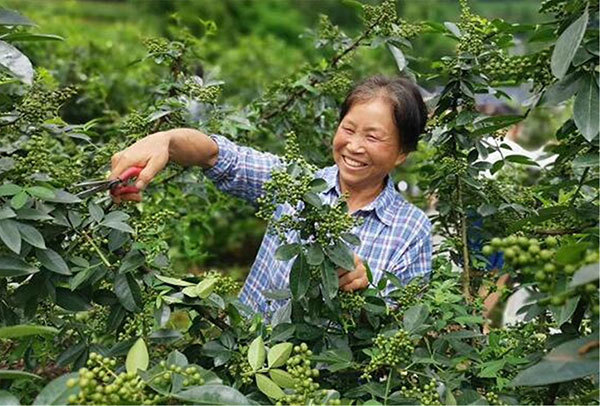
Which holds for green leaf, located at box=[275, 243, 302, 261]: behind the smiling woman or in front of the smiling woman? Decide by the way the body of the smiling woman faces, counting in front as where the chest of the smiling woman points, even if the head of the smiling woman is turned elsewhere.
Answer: in front

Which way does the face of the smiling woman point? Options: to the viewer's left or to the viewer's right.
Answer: to the viewer's left

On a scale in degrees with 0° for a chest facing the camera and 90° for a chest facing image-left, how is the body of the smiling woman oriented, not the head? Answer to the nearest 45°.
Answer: approximately 45°

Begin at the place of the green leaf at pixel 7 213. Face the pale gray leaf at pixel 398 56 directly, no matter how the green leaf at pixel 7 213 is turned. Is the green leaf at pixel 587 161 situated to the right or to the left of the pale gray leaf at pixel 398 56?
right

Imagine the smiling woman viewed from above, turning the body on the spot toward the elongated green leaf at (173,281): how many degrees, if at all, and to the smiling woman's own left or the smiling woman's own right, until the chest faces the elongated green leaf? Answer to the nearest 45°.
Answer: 0° — they already face it

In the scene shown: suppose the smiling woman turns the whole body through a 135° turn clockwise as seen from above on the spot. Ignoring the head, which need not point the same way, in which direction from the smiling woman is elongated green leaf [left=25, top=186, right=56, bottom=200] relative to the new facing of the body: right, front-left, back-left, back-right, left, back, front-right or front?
back-left

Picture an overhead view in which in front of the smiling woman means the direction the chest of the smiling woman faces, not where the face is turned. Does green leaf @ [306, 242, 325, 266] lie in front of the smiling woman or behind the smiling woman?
in front

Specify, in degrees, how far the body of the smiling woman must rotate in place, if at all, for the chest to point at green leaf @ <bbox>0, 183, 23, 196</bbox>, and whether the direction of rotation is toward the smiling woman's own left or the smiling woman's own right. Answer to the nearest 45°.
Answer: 0° — they already face it
